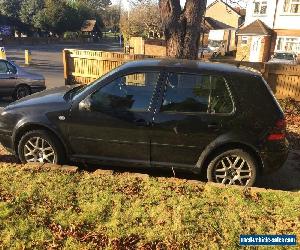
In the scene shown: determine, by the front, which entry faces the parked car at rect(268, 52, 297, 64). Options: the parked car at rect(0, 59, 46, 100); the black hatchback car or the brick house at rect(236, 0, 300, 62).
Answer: the brick house

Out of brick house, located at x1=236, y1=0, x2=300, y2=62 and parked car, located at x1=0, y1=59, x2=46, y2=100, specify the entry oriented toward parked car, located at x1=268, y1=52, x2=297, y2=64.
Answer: the brick house

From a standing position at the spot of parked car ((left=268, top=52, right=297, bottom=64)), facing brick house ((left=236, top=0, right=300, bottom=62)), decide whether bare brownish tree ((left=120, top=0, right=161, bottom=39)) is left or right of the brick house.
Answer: left

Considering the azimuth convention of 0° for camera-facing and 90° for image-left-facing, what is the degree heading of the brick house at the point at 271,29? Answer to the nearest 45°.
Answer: approximately 0°

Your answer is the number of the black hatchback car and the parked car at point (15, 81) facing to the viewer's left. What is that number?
2

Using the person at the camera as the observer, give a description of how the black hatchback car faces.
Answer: facing to the left of the viewer

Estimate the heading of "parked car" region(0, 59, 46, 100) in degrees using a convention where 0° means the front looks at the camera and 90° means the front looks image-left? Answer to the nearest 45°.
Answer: approximately 90°

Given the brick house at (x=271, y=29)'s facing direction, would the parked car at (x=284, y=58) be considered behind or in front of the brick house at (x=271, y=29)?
in front

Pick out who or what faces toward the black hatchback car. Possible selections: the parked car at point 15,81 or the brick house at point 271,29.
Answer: the brick house

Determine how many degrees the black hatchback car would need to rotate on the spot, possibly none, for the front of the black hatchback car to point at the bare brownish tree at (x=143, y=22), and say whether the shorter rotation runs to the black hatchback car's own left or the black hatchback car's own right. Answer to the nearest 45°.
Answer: approximately 90° to the black hatchback car's own right

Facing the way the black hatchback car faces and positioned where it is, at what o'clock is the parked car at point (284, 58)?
The parked car is roughly at 4 o'clock from the black hatchback car.

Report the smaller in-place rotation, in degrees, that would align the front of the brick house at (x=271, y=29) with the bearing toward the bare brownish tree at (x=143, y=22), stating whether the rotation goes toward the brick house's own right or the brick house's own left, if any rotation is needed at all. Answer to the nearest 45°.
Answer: approximately 90° to the brick house's own right

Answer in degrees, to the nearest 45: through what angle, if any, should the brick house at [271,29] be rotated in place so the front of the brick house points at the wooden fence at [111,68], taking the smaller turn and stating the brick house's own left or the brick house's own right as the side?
0° — it already faces it

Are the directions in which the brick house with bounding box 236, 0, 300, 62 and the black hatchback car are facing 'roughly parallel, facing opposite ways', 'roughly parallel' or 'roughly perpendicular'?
roughly perpendicular

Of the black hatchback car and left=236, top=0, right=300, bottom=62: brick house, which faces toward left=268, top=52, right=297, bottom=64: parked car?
the brick house

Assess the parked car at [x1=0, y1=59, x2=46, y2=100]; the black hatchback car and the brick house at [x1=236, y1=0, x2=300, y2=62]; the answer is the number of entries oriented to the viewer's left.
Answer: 2
